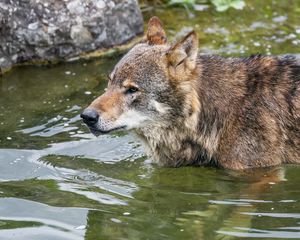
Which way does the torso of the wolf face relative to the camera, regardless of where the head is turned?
to the viewer's left
